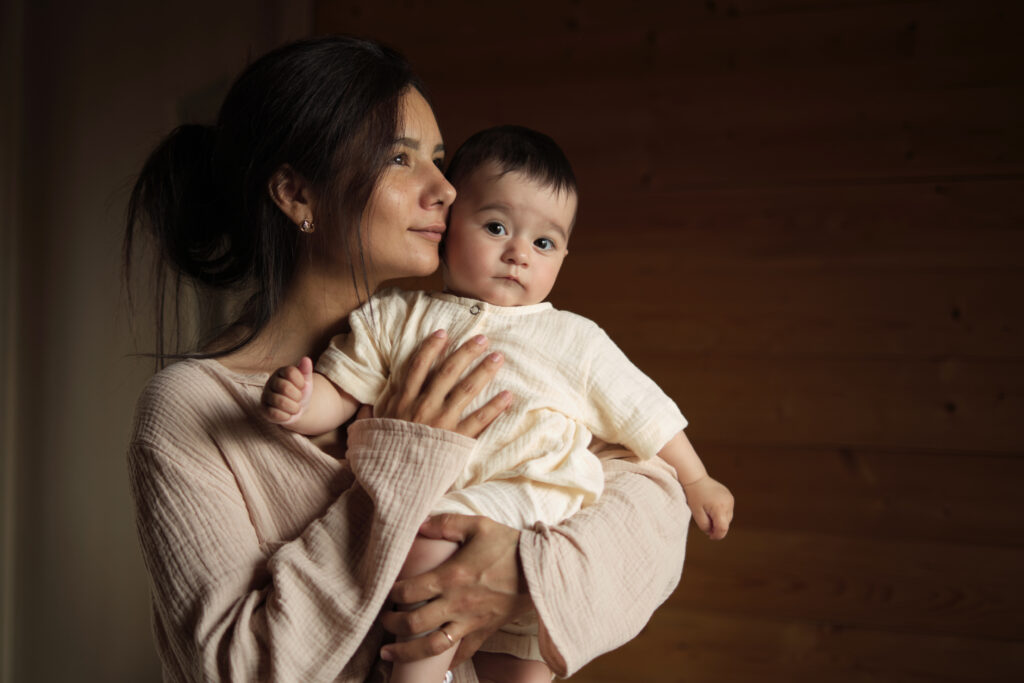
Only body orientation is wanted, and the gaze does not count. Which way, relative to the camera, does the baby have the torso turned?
toward the camera

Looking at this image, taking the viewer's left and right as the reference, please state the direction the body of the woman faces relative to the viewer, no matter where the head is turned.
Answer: facing the viewer and to the right of the viewer
